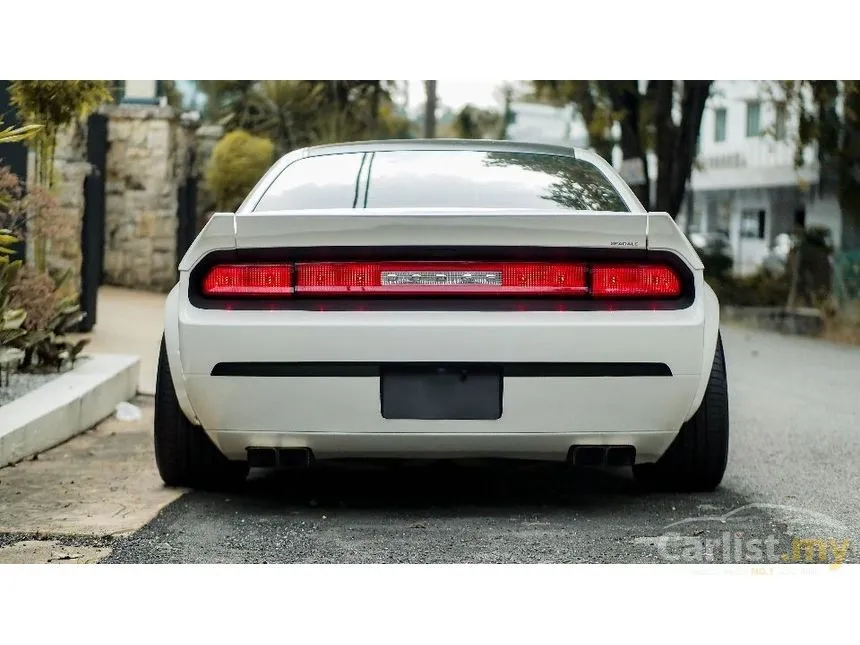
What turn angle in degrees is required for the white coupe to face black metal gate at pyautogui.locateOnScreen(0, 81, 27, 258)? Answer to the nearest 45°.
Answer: approximately 45° to its left

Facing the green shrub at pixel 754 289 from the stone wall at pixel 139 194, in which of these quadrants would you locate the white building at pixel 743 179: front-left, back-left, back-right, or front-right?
front-left

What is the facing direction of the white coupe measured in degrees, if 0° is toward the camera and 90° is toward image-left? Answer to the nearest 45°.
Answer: approximately 180°

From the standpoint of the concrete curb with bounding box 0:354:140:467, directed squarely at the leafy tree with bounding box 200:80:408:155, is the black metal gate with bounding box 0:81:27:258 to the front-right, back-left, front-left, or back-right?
front-left

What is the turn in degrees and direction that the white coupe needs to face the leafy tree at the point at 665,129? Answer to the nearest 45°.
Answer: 0° — it already faces it

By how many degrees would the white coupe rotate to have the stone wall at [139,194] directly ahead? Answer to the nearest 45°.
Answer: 0° — it already faces it

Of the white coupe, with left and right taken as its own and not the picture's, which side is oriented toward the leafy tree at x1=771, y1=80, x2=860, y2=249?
front

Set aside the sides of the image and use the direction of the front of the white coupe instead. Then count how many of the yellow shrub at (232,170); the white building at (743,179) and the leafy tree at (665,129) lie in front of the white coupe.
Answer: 3

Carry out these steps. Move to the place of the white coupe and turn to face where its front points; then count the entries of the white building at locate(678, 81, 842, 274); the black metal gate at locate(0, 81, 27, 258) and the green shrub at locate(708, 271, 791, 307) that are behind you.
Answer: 0

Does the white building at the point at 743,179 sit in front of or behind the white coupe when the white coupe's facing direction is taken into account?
in front

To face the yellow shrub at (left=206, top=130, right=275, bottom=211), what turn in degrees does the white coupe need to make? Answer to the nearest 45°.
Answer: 0° — it already faces it

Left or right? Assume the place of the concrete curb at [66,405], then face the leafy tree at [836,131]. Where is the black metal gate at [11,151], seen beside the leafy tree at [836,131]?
left
